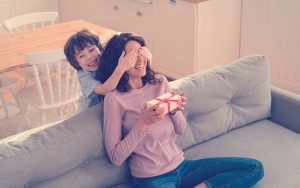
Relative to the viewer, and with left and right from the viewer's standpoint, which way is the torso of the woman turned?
facing the viewer and to the right of the viewer

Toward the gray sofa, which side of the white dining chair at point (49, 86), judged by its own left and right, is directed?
back

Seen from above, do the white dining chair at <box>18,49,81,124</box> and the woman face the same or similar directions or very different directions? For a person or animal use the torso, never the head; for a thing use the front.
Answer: very different directions

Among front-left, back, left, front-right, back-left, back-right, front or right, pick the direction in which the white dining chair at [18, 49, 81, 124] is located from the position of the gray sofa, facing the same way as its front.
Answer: back

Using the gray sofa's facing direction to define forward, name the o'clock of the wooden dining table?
The wooden dining table is roughly at 6 o'clock from the gray sofa.

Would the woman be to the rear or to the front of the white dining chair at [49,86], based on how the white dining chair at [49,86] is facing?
to the rear

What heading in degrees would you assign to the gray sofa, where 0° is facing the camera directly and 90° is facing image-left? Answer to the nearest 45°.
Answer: approximately 315°

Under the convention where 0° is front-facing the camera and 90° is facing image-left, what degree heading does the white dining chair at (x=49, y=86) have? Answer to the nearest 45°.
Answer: approximately 135°

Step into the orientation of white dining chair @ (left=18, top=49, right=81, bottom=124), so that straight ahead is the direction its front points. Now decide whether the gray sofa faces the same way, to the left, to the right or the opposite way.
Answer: the opposite way

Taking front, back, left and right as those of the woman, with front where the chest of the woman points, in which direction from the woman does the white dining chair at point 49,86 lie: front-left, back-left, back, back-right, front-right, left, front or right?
back
